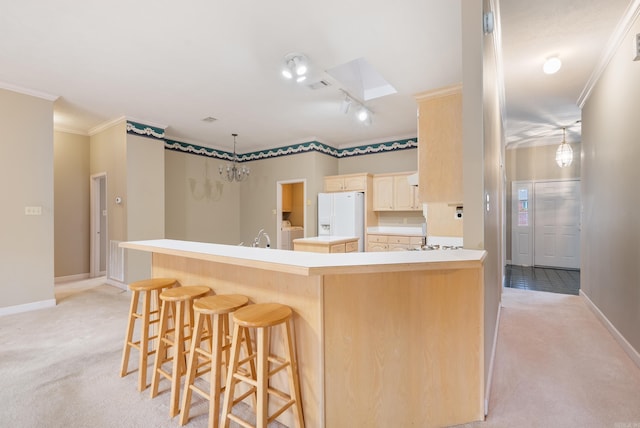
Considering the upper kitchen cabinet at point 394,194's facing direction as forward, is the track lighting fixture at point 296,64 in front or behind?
in front

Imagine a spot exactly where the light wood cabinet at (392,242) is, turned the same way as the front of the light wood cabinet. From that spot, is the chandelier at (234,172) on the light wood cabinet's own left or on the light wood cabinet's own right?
on the light wood cabinet's own right

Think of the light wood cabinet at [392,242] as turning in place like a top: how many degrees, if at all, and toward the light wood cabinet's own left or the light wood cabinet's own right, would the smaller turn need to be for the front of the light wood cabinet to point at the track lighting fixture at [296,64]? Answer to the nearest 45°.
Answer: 0° — it already faces it

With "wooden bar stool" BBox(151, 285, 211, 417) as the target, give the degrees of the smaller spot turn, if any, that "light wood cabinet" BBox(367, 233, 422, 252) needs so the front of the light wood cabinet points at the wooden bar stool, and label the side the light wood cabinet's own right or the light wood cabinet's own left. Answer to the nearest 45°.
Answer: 0° — it already faces it

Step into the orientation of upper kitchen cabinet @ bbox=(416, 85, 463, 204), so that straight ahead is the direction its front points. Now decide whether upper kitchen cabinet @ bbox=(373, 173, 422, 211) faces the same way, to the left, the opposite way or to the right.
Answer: to the left

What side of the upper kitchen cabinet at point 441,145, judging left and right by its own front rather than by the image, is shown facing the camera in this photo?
left

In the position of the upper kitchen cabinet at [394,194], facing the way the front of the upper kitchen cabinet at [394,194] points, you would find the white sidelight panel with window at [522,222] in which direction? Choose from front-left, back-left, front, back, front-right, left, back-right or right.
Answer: back-left

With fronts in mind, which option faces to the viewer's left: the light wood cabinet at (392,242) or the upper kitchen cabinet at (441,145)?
the upper kitchen cabinet

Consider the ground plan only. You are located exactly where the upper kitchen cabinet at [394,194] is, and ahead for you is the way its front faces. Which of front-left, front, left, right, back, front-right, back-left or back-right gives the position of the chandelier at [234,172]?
right

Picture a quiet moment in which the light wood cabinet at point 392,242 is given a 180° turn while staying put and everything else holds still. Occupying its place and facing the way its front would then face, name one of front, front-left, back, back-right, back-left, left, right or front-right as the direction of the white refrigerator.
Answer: left

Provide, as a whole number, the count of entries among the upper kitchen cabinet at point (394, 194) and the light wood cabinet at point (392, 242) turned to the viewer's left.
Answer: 0

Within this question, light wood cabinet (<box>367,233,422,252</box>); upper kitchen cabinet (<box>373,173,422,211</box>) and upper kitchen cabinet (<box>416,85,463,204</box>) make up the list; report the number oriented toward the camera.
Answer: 2

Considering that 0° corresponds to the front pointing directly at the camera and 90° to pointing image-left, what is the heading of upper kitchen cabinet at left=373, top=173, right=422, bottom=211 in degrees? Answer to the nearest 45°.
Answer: approximately 0°

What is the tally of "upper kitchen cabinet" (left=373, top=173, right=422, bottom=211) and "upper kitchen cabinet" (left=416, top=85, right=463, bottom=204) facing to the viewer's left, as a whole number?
1

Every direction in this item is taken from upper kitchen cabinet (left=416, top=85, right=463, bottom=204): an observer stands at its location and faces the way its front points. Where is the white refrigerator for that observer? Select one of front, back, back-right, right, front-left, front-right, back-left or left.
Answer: front-right
